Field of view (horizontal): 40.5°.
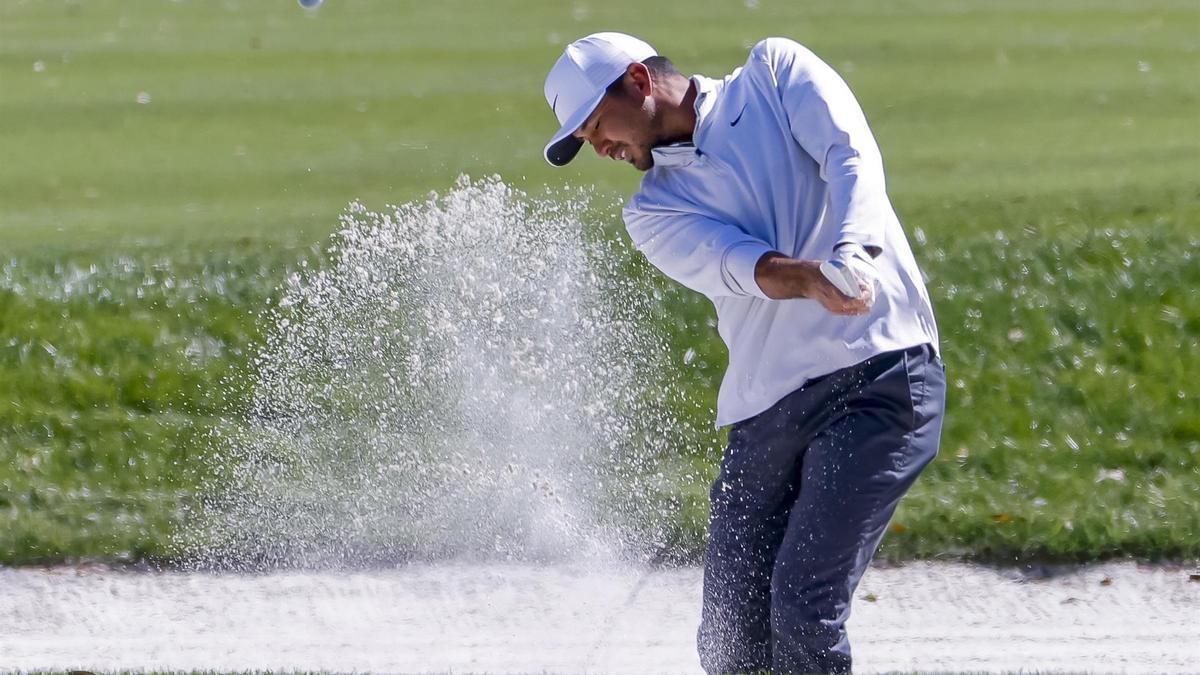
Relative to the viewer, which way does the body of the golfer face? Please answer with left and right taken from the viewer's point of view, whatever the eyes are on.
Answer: facing the viewer and to the left of the viewer
